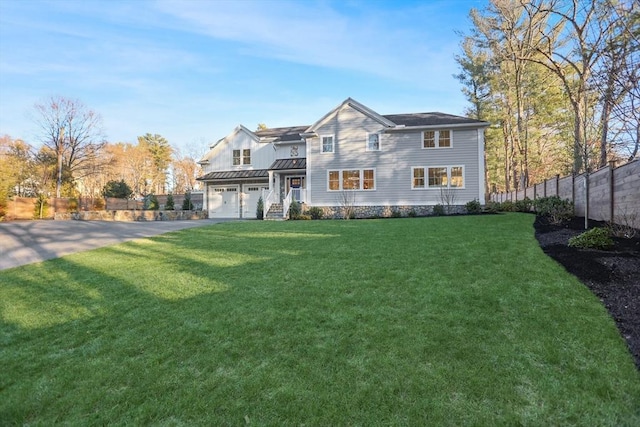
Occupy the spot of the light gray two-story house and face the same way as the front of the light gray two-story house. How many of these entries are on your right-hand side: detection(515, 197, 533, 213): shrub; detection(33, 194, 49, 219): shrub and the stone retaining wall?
2

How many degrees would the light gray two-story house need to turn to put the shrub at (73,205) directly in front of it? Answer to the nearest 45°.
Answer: approximately 90° to its right

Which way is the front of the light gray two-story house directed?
toward the camera

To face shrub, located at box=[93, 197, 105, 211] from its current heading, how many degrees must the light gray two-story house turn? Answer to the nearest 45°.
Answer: approximately 90° to its right

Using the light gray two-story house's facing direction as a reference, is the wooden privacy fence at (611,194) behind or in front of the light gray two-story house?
in front

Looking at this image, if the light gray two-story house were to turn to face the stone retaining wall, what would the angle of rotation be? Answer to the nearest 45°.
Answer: approximately 90° to its right

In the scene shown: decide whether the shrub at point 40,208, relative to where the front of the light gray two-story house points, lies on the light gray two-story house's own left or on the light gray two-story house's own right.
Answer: on the light gray two-story house's own right

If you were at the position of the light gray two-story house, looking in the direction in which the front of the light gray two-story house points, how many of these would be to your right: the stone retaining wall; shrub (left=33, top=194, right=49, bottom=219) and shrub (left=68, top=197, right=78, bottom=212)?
3

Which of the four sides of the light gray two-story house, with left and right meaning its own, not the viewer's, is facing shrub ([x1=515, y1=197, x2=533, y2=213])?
left
